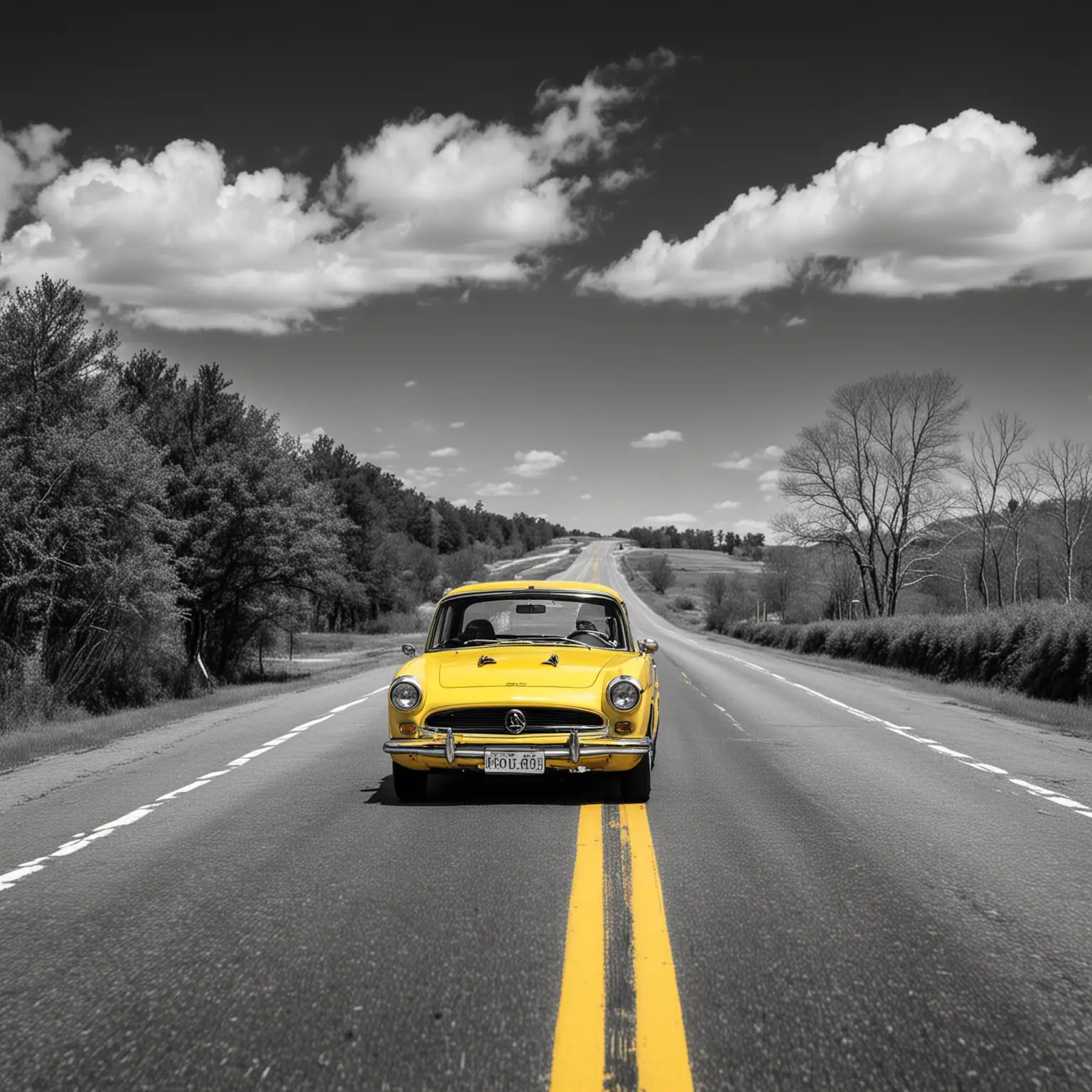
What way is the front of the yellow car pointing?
toward the camera

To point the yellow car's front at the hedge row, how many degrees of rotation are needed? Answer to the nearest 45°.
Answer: approximately 135° to its left

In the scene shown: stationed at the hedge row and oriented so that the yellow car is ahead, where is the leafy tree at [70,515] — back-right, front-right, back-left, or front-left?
front-right

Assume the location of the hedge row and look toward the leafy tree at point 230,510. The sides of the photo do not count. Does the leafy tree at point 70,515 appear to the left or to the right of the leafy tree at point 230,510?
left

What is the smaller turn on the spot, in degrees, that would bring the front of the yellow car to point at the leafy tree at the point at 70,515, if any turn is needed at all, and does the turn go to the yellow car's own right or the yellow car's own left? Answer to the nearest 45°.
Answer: approximately 135° to the yellow car's own right

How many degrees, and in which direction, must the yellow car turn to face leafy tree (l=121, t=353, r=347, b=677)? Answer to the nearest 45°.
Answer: approximately 180°

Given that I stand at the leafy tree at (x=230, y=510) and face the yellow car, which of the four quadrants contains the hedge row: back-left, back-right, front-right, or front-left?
front-left

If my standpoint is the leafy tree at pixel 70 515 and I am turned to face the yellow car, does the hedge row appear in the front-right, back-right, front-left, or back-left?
front-left
